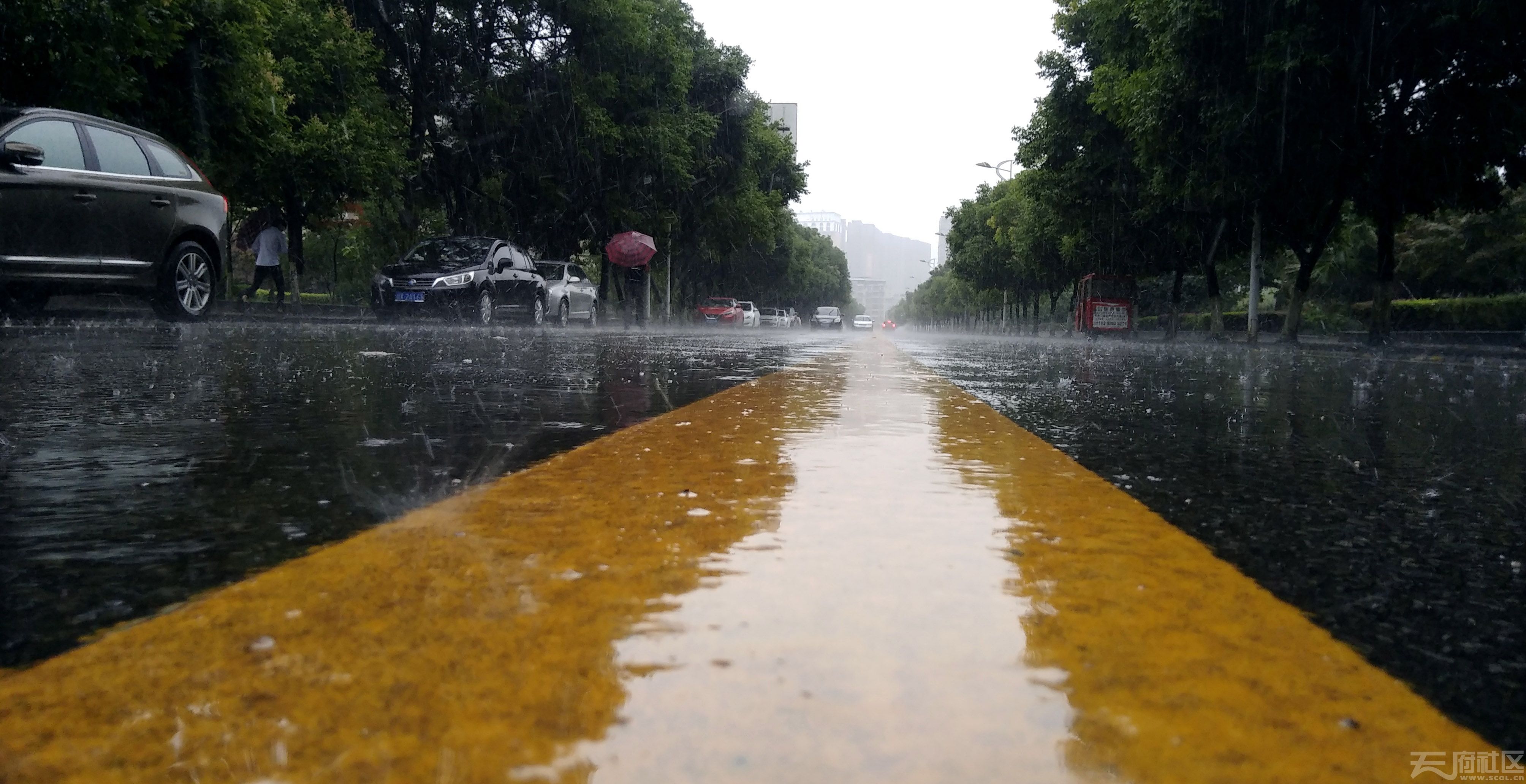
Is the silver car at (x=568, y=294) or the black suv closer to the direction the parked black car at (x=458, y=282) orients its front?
the black suv

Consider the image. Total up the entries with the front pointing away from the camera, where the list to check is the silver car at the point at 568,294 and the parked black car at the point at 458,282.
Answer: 0

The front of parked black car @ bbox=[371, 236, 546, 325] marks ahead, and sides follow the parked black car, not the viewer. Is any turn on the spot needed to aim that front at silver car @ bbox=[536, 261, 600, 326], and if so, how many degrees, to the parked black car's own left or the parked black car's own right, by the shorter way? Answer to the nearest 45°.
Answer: approximately 180°

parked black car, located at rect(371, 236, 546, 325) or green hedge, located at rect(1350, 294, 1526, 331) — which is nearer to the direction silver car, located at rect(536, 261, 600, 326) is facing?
the parked black car

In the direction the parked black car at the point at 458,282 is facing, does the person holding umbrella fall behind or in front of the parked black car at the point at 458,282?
behind

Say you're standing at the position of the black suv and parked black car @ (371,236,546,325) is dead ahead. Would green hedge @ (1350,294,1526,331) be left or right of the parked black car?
right

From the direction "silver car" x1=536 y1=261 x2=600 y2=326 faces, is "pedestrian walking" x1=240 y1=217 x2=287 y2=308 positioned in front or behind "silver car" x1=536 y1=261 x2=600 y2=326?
in front

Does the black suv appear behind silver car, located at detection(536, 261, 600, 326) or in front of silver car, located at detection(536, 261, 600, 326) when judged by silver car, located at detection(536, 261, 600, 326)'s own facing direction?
in front

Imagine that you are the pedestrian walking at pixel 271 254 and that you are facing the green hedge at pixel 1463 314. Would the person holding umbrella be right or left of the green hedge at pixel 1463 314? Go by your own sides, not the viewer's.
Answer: left

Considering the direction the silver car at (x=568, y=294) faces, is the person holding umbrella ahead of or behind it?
behind

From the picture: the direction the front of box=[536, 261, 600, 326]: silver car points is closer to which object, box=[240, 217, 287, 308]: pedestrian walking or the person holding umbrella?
the pedestrian walking

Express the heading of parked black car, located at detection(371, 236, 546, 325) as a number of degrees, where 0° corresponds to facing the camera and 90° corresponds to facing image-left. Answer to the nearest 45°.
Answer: approximately 45°

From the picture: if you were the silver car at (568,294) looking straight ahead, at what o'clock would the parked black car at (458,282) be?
The parked black car is roughly at 11 o'clock from the silver car.
